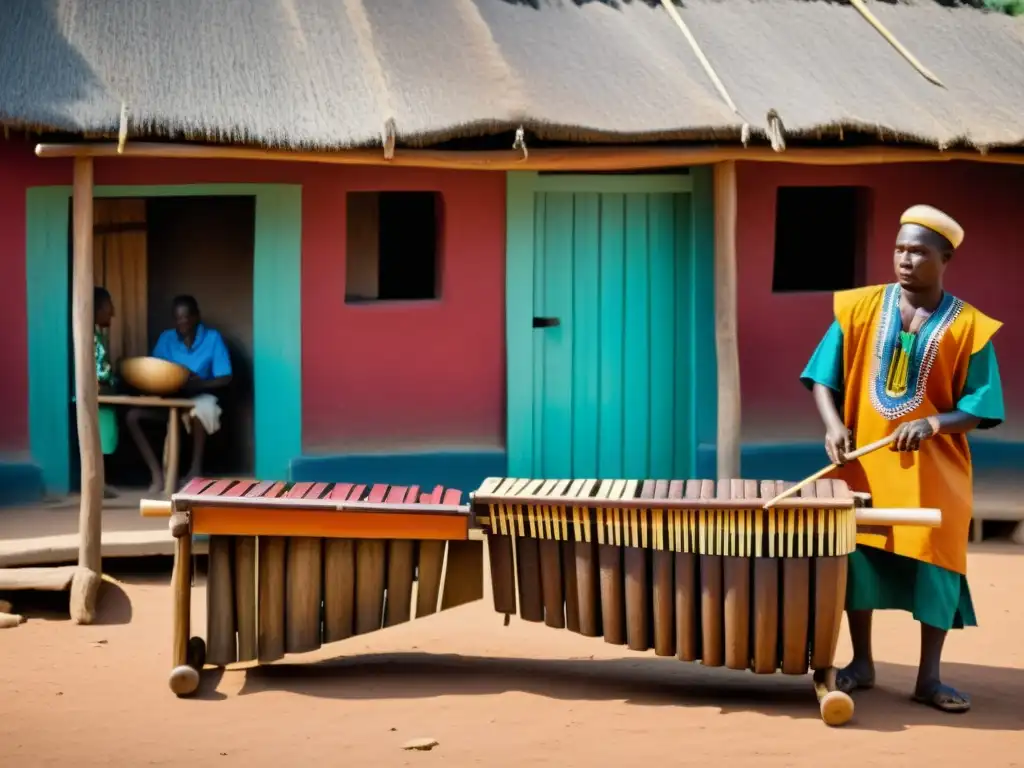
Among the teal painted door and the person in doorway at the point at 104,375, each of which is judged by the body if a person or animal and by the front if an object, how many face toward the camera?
1

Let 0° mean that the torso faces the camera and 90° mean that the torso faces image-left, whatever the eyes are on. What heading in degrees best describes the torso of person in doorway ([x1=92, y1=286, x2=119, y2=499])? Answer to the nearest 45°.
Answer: approximately 270°

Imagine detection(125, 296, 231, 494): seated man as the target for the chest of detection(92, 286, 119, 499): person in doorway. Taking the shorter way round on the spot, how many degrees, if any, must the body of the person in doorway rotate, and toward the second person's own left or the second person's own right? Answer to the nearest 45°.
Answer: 0° — they already face them

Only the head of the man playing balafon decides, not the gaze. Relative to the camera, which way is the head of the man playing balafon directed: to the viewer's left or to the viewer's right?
to the viewer's left

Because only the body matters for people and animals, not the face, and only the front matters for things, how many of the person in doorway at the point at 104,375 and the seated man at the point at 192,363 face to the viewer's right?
1

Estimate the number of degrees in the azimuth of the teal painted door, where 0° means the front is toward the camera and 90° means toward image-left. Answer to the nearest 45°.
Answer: approximately 0°

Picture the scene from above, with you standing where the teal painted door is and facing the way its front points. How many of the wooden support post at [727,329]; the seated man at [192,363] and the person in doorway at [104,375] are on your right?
2

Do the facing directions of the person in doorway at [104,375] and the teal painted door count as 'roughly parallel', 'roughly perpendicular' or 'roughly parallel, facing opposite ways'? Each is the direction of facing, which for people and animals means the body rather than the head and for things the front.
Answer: roughly perpendicular
